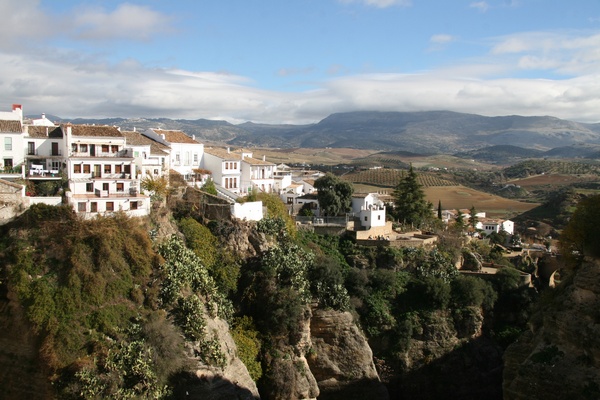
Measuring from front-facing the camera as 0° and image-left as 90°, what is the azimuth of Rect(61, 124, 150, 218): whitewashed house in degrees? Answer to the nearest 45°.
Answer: approximately 0°

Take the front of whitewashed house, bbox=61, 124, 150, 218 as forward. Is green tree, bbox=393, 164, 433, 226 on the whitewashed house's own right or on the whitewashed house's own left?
on the whitewashed house's own left

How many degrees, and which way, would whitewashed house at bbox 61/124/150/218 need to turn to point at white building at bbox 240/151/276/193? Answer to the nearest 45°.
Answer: approximately 135° to its left

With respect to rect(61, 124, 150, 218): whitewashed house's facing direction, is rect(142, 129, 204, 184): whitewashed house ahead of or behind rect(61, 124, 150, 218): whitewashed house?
behind

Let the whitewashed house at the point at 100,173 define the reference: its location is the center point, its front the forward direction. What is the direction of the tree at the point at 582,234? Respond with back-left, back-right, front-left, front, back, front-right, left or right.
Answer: front-left

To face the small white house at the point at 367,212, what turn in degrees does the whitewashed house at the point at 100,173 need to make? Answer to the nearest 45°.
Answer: approximately 90° to its left

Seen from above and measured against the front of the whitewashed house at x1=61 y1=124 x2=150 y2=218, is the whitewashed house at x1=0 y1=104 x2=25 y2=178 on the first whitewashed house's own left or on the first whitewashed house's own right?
on the first whitewashed house's own right

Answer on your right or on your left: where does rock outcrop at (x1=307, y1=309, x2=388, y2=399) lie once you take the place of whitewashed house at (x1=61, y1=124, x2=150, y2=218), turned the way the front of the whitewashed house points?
on your left

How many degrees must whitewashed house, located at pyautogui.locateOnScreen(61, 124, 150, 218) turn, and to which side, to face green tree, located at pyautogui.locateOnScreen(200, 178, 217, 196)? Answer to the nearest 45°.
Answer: approximately 135° to its left

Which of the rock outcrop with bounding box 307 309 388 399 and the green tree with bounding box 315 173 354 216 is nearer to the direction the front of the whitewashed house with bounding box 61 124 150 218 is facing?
the rock outcrop
